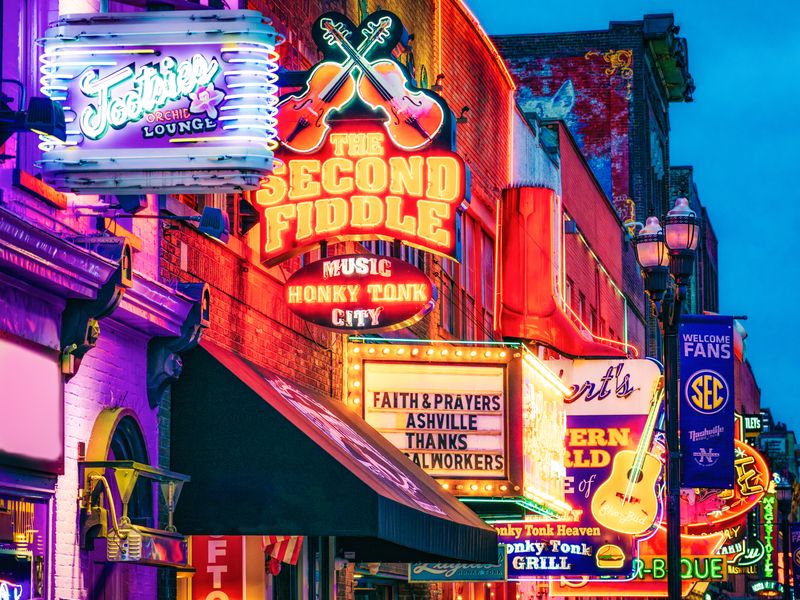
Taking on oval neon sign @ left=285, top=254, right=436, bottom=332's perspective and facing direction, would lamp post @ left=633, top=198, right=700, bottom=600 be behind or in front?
behind

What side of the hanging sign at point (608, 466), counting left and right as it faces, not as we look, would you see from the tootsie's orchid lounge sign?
front

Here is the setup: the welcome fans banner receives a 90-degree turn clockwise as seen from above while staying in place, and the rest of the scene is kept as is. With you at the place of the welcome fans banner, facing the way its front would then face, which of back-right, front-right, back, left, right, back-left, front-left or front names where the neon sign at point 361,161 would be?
left

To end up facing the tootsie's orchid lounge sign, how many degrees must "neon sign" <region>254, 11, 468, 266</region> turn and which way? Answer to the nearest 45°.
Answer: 0° — it already faces it

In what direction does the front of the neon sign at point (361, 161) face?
toward the camera

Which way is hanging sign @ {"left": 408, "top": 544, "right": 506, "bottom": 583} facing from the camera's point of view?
toward the camera

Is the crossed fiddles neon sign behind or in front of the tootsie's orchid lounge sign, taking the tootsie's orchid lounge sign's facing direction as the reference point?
behind

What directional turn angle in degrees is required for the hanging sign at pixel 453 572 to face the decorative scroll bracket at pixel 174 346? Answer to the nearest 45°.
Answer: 0° — it already faces it

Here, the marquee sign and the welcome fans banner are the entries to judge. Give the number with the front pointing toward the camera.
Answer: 2

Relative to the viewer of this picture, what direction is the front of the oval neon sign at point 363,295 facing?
facing the viewer

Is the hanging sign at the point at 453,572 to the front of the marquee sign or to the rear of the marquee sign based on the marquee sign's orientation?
to the rear
